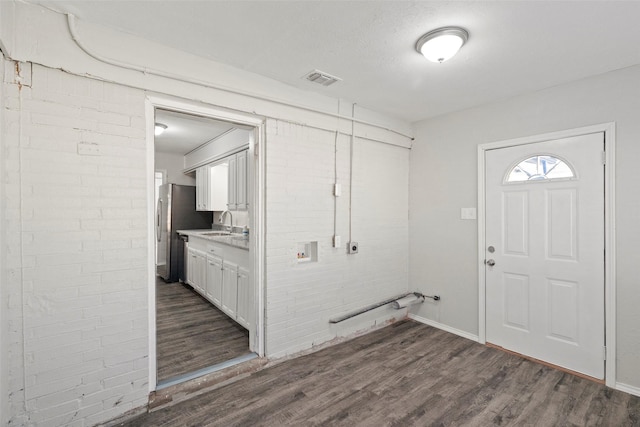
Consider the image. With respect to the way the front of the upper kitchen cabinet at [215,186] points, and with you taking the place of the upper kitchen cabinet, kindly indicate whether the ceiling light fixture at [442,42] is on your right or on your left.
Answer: on your left

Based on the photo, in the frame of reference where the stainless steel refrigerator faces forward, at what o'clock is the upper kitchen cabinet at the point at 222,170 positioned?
The upper kitchen cabinet is roughly at 8 o'clock from the stainless steel refrigerator.

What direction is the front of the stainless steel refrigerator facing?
to the viewer's left

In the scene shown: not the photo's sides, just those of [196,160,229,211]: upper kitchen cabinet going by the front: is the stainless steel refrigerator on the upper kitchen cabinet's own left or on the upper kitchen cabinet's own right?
on the upper kitchen cabinet's own right

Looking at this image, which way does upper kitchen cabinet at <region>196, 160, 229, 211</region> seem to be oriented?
to the viewer's left
